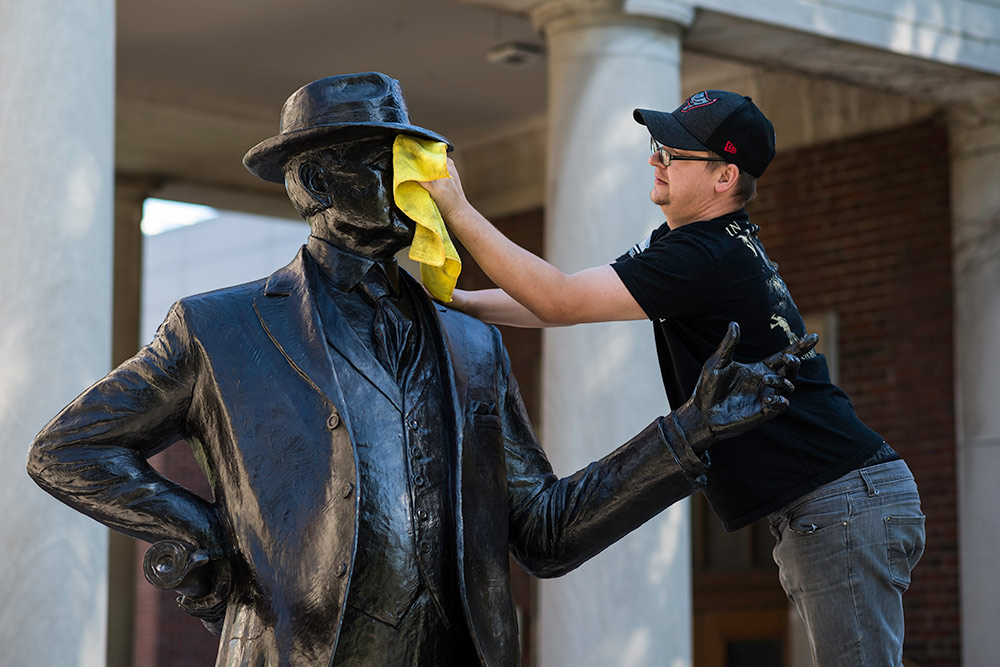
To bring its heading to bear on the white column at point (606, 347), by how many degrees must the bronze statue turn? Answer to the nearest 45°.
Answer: approximately 135° to its left

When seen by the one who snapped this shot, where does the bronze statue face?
facing the viewer and to the right of the viewer

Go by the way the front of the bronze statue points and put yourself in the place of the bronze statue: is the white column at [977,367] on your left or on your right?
on your left

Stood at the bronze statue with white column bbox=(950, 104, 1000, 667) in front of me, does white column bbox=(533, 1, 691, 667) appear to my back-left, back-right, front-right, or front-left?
front-left

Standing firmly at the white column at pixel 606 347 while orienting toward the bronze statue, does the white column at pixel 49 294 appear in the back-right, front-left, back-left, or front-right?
front-right

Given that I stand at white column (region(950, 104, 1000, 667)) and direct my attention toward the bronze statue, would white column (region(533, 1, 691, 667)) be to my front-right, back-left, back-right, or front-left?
front-right

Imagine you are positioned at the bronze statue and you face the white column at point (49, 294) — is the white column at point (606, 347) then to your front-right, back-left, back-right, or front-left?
front-right

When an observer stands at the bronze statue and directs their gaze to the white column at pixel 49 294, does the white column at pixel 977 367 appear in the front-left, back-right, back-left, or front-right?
front-right
